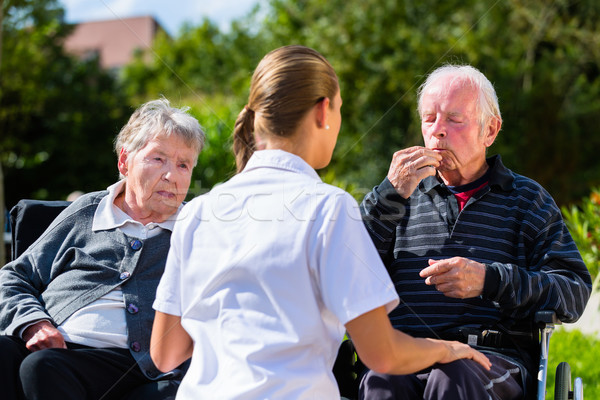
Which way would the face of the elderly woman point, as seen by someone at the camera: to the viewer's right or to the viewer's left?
to the viewer's right

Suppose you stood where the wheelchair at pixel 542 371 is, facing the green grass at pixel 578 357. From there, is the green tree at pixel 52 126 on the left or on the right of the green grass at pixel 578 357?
left

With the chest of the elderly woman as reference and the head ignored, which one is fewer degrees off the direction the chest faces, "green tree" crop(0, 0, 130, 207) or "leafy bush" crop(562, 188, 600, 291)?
the leafy bush

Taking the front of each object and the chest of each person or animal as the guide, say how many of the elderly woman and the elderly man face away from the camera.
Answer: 0

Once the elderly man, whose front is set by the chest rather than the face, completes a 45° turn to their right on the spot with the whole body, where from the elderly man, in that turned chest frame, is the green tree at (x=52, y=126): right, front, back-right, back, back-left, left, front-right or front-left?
front-right

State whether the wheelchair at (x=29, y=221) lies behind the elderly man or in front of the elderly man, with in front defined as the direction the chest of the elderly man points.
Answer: in front

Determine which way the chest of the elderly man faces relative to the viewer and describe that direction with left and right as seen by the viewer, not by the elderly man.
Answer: facing the viewer and to the left of the viewer

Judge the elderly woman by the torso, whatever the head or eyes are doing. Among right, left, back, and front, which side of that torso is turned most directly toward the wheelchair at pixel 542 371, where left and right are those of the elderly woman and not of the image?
left

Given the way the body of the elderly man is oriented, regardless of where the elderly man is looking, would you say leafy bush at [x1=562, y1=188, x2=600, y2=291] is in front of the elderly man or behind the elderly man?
behind

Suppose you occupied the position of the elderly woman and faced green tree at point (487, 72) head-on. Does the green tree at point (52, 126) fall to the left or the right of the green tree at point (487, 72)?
left

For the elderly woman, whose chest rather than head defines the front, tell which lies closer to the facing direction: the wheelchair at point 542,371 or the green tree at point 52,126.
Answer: the wheelchair

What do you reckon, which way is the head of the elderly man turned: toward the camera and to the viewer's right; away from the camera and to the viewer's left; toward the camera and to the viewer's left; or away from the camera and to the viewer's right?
toward the camera and to the viewer's left

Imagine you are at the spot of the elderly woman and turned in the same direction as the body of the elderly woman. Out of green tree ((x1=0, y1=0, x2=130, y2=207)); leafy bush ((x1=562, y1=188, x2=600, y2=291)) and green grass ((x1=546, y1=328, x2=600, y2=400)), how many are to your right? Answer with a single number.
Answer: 0

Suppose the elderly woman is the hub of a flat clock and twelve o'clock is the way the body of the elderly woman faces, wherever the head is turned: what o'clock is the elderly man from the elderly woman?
The elderly man is roughly at 11 o'clock from the elderly woman.

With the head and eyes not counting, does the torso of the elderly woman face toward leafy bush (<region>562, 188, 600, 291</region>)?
no

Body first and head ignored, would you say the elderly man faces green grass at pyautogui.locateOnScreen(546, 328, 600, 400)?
no

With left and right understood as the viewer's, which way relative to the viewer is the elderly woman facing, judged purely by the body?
facing the viewer and to the right of the viewer
